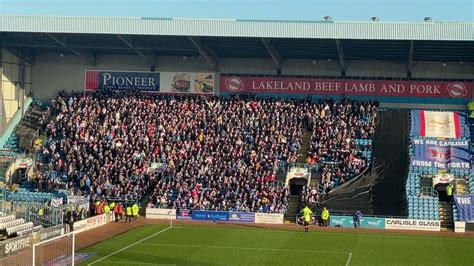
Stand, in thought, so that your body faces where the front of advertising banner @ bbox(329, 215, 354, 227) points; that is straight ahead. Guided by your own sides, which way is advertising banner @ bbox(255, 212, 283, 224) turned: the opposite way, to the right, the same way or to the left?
the same way

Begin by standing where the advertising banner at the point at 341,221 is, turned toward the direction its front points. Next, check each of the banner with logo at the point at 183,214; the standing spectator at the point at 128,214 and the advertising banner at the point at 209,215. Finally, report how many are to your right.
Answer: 3

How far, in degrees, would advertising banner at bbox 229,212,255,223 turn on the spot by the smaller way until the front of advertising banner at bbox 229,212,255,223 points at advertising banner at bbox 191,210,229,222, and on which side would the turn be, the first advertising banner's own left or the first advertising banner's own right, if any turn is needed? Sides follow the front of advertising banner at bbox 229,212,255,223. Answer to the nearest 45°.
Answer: approximately 90° to the first advertising banner's own right

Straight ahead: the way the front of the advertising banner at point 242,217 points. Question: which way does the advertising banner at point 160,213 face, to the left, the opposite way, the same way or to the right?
the same way

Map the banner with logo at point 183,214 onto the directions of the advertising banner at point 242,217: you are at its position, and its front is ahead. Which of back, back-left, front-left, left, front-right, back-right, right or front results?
right

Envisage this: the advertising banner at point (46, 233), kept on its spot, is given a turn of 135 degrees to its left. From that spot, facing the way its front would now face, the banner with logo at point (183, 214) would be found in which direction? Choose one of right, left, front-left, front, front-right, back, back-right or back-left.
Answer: front-right

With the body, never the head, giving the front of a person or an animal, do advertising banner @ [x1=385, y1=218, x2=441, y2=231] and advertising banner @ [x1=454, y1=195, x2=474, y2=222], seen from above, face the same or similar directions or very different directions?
same or similar directions

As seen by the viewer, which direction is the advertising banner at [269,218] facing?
toward the camera

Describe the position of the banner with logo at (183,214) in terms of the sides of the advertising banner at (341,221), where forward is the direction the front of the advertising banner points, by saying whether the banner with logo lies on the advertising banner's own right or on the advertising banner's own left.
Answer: on the advertising banner's own right

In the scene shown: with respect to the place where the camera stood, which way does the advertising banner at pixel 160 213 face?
facing the viewer

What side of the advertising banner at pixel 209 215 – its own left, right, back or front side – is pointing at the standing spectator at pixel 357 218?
left

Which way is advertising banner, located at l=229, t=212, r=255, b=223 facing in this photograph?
toward the camera

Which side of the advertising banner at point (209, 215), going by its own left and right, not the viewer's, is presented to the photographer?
front

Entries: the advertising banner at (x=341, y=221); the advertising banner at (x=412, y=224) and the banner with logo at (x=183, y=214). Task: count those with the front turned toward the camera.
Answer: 3

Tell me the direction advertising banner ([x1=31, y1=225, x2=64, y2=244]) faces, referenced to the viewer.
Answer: facing the viewer and to the right of the viewer
